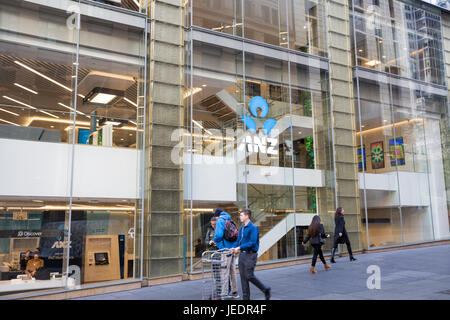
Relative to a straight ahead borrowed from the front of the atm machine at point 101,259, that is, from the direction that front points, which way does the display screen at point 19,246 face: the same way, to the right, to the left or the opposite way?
the same way

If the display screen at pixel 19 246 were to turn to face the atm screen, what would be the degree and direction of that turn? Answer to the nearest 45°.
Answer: approximately 90° to its left

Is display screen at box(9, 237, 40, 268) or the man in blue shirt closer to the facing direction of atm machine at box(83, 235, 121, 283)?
the man in blue shirt

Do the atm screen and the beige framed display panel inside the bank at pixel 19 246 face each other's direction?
no

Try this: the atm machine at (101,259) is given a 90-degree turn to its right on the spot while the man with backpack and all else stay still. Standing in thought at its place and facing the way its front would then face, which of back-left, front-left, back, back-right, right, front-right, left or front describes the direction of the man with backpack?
back-left

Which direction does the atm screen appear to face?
toward the camera

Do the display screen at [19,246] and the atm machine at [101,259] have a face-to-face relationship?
no

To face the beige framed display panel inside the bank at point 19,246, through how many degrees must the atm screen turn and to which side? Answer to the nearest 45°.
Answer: approximately 90° to its right

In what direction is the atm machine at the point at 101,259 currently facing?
toward the camera

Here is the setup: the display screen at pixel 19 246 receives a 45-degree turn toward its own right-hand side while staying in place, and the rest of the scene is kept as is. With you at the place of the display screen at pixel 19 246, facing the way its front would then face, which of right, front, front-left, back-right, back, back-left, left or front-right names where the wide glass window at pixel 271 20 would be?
back-left

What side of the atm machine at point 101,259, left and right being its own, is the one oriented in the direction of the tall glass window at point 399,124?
left

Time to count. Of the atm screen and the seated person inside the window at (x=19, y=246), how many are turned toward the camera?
2

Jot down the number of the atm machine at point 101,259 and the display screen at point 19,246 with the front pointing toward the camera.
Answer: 2

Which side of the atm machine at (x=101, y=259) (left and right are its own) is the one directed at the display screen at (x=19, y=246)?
right
